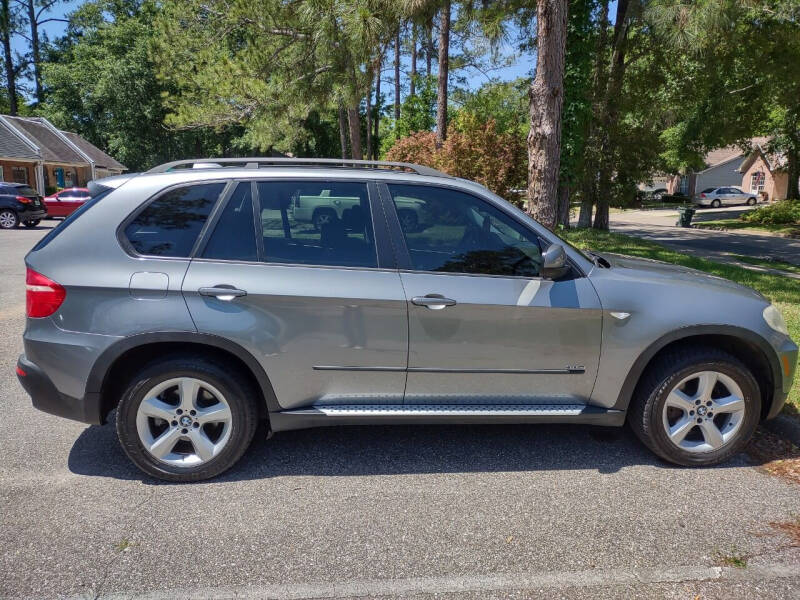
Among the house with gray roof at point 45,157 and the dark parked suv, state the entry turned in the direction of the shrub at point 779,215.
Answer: the house with gray roof

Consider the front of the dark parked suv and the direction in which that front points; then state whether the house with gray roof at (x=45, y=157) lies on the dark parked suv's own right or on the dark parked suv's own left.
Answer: on the dark parked suv's own right

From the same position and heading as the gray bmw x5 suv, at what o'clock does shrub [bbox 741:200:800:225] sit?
The shrub is roughly at 10 o'clock from the gray bmw x5 suv.

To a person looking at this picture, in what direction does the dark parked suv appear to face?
facing away from the viewer and to the left of the viewer

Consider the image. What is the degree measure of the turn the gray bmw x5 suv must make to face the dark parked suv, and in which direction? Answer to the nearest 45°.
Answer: approximately 135° to its left

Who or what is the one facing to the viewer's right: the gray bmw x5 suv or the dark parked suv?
the gray bmw x5 suv

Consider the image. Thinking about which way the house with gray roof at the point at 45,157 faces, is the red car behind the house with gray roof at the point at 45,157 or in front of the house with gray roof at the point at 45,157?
in front

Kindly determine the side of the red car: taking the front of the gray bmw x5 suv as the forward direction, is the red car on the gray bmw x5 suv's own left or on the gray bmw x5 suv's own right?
on the gray bmw x5 suv's own left

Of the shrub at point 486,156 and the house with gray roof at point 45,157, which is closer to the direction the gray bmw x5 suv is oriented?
the shrub

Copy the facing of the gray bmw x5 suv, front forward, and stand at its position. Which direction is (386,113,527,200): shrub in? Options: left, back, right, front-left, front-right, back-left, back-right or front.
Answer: left

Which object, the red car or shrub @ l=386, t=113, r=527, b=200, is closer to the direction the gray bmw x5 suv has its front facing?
the shrub

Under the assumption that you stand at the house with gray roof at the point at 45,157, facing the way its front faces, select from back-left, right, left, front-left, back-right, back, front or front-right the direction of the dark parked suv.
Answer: front-right

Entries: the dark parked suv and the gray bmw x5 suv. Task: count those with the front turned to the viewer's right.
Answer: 1

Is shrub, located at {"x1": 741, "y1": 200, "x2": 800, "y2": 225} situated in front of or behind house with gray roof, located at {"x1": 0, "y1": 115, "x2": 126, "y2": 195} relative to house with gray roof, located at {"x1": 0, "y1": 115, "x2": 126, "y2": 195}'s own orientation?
in front

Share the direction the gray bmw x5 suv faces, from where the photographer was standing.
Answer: facing to the right of the viewer

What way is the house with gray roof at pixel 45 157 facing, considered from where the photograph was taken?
facing the viewer and to the right of the viewer

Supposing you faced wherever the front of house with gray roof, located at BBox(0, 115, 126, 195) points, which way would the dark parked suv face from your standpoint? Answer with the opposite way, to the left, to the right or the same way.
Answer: the opposite way
